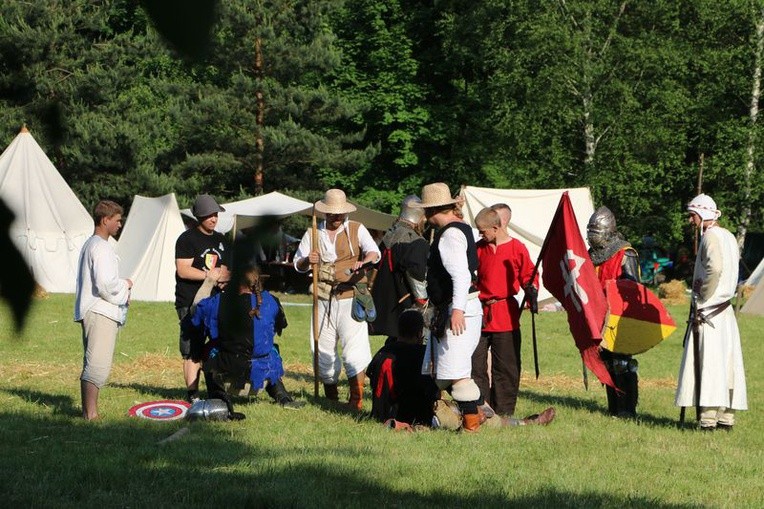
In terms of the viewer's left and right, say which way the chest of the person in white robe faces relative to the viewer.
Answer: facing to the left of the viewer

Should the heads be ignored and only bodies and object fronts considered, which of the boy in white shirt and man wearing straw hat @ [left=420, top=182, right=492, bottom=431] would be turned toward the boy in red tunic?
the boy in white shirt

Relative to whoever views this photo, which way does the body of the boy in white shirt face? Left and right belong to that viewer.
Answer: facing to the right of the viewer

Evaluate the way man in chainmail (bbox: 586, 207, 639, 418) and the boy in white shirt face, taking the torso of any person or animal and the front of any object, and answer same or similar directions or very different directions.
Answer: very different directions

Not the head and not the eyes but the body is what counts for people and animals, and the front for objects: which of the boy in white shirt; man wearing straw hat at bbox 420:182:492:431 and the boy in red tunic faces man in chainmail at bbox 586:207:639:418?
the boy in white shirt

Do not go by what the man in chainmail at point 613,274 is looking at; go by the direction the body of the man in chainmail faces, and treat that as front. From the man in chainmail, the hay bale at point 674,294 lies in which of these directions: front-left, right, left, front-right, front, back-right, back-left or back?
back-right

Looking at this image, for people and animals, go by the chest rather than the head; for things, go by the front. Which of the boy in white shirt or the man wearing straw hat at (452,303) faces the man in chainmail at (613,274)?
the boy in white shirt

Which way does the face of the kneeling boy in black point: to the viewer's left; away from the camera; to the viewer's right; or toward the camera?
away from the camera
